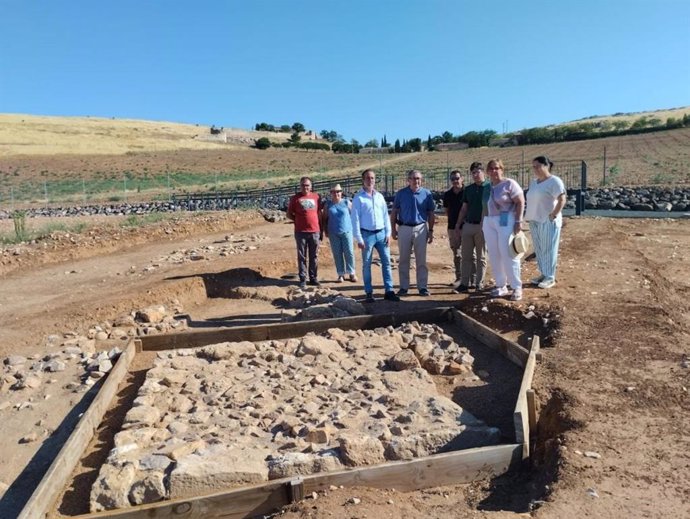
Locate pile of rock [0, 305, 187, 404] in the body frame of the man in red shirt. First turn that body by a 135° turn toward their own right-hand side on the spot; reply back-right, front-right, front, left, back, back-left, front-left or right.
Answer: left

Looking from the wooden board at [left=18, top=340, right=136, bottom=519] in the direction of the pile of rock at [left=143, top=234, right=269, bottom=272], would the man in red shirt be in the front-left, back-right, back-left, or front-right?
front-right

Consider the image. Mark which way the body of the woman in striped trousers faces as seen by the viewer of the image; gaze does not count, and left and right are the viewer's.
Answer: facing the viewer and to the left of the viewer

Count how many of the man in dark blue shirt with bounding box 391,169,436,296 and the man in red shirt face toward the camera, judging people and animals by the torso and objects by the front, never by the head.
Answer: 2

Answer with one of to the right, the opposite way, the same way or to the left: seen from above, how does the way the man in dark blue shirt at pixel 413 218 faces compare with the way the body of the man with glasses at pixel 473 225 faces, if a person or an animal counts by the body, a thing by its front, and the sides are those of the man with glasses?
the same way

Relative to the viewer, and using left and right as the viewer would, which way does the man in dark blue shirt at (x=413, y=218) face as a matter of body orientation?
facing the viewer

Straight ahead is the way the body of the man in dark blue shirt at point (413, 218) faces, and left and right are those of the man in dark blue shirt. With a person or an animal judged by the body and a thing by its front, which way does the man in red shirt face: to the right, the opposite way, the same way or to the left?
the same way

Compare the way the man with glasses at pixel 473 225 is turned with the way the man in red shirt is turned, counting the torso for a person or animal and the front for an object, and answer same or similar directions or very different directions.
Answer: same or similar directions

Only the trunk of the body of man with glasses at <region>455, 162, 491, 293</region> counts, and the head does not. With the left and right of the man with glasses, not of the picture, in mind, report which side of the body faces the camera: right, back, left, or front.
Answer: front

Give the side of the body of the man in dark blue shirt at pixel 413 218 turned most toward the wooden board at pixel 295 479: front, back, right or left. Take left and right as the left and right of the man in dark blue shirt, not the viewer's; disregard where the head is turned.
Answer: front

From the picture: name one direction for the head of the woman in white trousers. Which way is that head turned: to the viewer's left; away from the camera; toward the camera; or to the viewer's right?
toward the camera

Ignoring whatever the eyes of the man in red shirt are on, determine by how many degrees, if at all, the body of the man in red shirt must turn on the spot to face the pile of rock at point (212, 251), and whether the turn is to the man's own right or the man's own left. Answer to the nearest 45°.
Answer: approximately 135° to the man's own right

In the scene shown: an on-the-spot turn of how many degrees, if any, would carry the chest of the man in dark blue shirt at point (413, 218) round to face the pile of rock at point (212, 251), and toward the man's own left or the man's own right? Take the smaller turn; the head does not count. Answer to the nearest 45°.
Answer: approximately 135° to the man's own right

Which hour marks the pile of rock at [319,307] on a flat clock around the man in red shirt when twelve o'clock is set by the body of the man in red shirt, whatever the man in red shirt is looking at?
The pile of rock is roughly at 12 o'clock from the man in red shirt.
